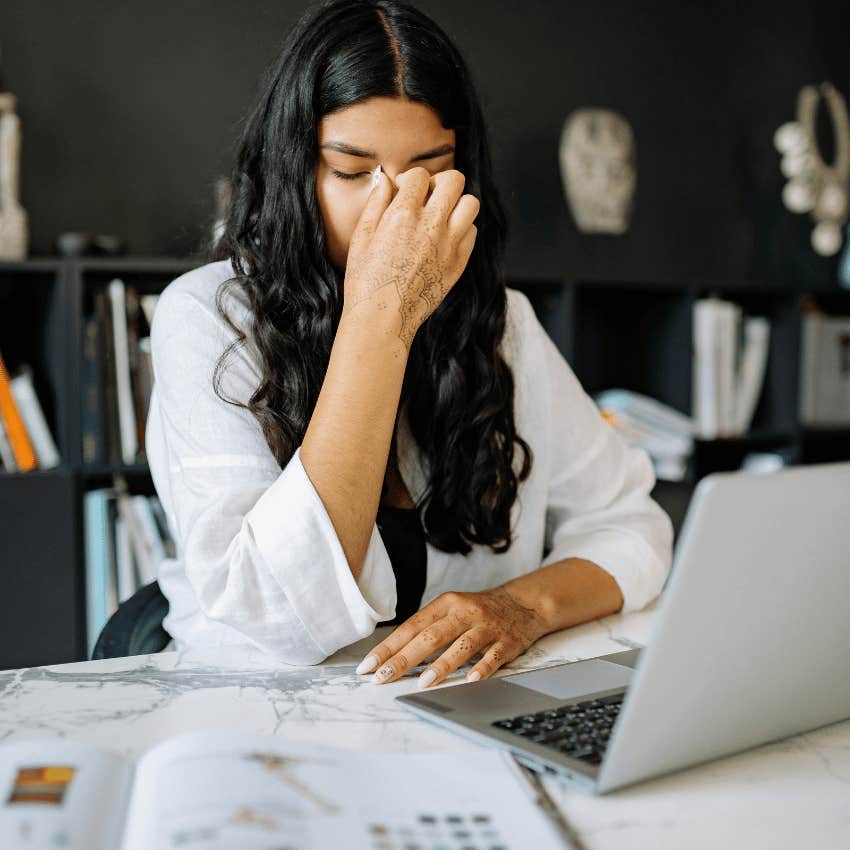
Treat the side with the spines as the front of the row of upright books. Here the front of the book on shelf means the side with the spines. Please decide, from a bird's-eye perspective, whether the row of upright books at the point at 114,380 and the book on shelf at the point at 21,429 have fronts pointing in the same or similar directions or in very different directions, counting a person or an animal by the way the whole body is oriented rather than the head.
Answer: same or similar directions

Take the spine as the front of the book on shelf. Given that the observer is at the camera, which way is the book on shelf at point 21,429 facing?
facing the viewer

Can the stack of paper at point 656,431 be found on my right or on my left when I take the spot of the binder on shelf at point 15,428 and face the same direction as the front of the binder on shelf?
on my left

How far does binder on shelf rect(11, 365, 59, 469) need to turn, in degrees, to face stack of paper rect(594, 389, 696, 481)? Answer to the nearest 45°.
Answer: approximately 90° to its left

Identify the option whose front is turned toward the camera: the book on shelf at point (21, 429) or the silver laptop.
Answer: the book on shelf

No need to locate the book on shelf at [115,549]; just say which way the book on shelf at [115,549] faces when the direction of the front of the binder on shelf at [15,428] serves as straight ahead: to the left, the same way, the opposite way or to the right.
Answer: the same way

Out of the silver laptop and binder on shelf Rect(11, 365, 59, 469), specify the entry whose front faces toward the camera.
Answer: the binder on shelf

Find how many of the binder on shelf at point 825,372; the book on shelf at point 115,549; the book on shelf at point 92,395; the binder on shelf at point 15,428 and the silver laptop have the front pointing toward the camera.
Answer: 4

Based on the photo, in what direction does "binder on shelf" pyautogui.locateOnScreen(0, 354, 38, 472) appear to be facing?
toward the camera

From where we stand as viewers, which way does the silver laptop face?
facing away from the viewer and to the left of the viewer

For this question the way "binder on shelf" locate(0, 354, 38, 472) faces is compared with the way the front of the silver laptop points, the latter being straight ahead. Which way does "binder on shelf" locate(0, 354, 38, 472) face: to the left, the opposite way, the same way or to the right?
the opposite way

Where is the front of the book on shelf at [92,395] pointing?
toward the camera

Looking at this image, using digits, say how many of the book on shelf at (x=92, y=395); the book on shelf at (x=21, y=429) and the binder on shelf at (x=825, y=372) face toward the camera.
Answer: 3

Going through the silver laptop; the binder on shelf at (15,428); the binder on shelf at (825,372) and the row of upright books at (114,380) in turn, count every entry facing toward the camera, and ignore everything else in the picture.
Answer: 3

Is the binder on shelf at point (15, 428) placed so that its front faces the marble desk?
yes
